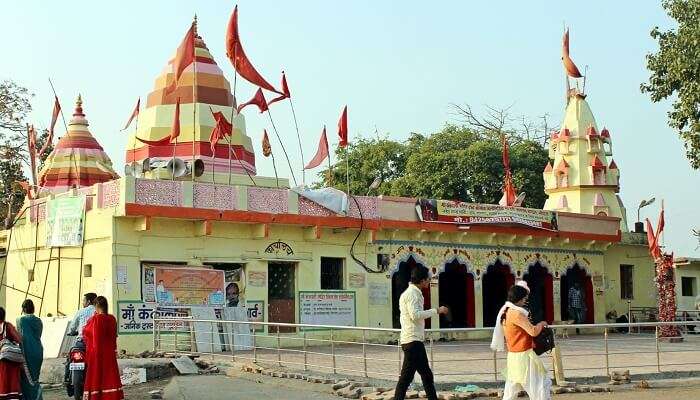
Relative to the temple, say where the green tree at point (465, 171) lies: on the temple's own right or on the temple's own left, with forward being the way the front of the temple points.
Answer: on the temple's own left

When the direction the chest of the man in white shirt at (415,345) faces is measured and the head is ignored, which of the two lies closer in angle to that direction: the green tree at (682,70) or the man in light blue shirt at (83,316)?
the green tree

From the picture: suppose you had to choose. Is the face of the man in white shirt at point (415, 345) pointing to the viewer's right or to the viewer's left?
to the viewer's right

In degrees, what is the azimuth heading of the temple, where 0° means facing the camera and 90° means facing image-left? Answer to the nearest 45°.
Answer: approximately 315°

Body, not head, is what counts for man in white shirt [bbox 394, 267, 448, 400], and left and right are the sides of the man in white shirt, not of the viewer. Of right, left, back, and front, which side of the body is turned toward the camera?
right

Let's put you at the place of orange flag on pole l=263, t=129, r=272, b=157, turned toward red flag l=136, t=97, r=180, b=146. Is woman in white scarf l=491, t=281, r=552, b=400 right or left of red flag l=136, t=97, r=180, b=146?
left

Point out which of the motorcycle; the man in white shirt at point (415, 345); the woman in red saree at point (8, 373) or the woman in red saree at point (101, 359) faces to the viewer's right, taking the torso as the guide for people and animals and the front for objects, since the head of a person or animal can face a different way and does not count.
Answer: the man in white shirt

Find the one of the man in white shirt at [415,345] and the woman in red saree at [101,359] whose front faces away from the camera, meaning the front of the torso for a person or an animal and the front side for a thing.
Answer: the woman in red saree

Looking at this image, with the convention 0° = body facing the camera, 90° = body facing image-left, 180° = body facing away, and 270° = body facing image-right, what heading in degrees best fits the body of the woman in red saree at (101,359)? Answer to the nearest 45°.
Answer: approximately 180°
